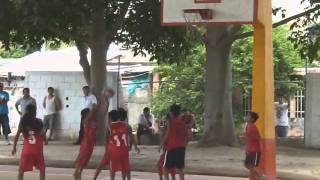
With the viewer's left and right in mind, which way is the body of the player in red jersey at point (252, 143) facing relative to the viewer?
facing to the left of the viewer

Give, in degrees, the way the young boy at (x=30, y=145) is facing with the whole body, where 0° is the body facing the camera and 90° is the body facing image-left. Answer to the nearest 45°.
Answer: approximately 180°

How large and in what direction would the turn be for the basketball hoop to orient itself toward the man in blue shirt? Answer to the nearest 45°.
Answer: approximately 90° to its right

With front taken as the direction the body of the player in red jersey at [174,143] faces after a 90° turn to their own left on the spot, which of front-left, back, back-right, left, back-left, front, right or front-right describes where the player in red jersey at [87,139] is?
front-right

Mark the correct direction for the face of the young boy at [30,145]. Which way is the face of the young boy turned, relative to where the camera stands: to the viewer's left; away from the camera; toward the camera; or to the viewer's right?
away from the camera

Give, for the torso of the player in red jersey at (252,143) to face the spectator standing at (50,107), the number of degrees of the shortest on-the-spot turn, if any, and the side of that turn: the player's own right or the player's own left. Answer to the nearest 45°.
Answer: approximately 45° to the player's own right

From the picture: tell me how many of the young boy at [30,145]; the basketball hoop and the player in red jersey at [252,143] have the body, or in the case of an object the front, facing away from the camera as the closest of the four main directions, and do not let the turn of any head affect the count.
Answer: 1

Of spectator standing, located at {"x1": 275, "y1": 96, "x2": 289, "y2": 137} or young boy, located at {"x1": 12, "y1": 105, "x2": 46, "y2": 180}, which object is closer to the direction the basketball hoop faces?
the young boy

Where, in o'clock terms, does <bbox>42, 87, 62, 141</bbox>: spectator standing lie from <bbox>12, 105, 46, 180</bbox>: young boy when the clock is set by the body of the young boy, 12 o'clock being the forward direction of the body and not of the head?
The spectator standing is roughly at 12 o'clock from the young boy.

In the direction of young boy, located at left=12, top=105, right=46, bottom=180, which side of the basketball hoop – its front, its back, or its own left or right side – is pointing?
front

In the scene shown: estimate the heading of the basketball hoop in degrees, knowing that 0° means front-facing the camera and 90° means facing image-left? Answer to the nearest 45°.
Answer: approximately 45°

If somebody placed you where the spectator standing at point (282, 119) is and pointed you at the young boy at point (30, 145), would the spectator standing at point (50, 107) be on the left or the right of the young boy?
right
